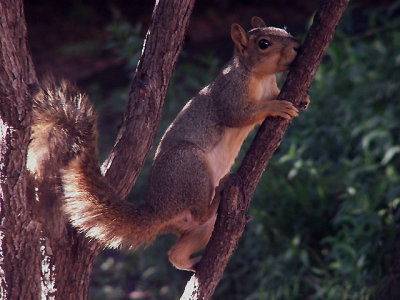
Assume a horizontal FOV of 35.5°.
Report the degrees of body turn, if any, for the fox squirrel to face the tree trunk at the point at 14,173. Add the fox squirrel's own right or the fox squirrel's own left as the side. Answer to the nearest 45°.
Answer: approximately 135° to the fox squirrel's own right

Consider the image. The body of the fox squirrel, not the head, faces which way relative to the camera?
to the viewer's right
